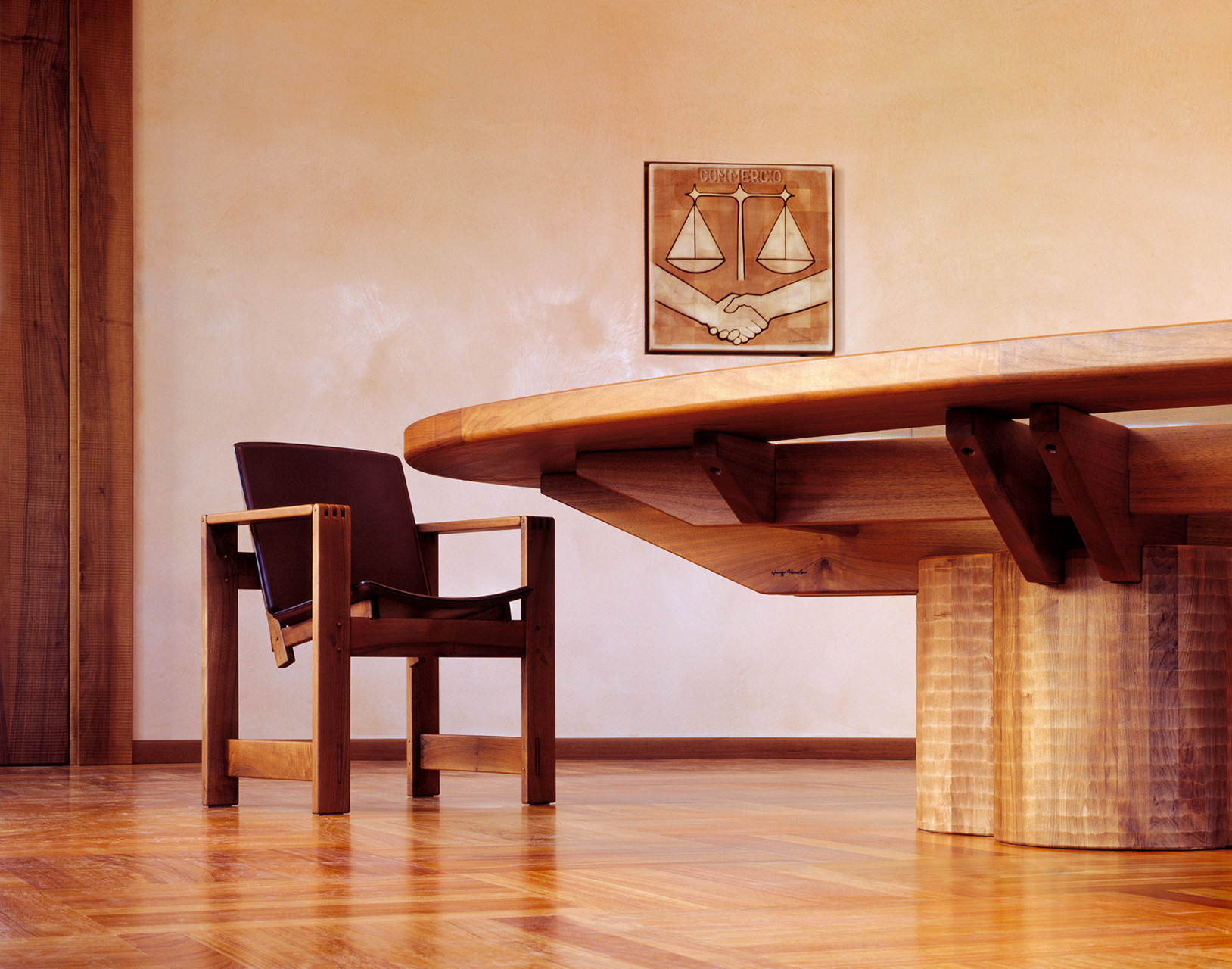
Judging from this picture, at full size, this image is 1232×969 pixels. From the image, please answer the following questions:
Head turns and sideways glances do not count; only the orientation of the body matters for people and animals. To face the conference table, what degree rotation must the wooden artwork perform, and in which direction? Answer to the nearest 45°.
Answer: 0° — it already faces it

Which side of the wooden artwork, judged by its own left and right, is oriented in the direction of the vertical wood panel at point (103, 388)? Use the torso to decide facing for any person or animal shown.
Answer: right

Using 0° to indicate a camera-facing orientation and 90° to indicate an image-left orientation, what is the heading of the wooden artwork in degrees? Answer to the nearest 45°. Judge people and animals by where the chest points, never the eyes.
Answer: approximately 0°

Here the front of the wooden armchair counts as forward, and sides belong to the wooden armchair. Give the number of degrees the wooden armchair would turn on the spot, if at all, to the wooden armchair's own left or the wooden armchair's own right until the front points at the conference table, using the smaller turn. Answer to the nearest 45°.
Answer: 0° — it already faces it

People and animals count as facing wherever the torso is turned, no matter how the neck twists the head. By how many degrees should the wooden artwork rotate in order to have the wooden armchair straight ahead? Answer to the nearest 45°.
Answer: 0° — it already faces it

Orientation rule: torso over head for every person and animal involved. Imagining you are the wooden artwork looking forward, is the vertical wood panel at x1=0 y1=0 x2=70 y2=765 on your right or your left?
on your right

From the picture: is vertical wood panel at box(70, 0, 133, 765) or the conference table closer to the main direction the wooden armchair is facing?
the conference table

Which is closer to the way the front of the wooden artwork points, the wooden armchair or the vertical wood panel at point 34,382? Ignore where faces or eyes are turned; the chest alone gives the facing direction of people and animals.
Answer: the wooden armchair

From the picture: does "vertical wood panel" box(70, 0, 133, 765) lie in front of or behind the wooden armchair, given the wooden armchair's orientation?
behind

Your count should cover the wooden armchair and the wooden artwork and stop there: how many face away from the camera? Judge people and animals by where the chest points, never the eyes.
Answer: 0

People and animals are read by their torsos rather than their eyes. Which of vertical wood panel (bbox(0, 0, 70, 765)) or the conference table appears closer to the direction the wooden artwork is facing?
the conference table
